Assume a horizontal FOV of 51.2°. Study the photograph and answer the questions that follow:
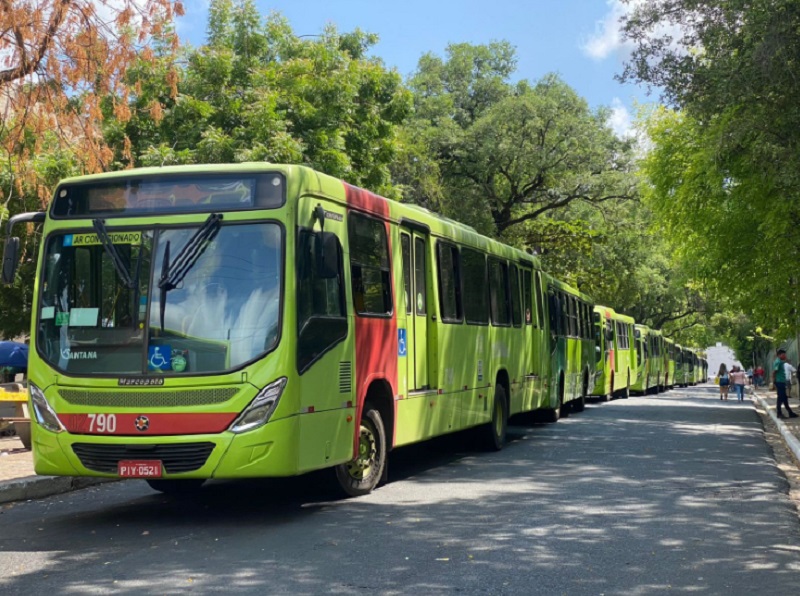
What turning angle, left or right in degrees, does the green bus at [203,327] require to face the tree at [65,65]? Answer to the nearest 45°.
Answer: approximately 90° to its right

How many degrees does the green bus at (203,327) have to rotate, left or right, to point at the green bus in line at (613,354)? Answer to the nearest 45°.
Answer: approximately 180°

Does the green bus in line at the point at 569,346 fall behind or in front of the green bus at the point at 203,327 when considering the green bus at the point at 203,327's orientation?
behind

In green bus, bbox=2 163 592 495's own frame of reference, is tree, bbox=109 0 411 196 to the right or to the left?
on its right

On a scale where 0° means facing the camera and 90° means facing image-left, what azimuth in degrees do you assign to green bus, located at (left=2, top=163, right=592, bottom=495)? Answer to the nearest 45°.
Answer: approximately 45°

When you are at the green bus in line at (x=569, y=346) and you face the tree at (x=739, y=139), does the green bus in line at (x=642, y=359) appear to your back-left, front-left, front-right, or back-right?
front-left

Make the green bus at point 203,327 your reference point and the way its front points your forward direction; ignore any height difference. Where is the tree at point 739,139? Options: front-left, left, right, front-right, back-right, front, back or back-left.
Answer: back

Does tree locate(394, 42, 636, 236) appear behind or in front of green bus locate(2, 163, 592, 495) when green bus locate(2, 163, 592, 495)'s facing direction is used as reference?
behind

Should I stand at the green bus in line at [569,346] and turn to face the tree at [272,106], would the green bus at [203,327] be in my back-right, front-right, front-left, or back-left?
front-left

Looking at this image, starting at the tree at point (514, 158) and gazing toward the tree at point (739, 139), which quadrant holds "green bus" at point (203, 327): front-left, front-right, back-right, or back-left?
front-right
